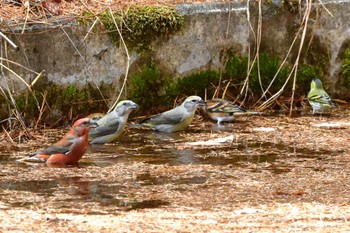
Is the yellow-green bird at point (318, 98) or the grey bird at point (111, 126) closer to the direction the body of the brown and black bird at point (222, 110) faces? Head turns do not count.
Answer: the grey bird

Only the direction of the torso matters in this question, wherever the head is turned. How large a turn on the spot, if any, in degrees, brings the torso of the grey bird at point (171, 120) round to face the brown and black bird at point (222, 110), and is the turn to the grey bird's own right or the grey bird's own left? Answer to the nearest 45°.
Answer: approximately 45° to the grey bird's own left

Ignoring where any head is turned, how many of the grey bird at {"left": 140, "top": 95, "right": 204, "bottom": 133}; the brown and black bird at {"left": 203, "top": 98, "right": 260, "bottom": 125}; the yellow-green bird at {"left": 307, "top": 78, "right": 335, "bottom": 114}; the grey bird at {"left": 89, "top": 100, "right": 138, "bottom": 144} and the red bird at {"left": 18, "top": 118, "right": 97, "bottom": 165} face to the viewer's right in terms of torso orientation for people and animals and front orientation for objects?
3

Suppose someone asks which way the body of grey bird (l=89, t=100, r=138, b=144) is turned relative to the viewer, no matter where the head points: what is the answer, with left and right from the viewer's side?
facing to the right of the viewer

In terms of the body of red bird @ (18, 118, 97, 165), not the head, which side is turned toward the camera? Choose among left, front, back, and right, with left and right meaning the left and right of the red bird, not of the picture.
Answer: right

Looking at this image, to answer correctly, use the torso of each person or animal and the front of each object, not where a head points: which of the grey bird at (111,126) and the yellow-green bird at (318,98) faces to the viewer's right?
the grey bird

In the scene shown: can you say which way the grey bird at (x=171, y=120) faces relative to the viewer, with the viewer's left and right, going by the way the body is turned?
facing to the right of the viewer

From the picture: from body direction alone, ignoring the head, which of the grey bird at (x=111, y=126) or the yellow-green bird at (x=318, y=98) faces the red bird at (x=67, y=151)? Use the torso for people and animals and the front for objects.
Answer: the yellow-green bird

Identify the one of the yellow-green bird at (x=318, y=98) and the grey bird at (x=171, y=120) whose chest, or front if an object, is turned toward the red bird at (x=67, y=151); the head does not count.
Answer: the yellow-green bird

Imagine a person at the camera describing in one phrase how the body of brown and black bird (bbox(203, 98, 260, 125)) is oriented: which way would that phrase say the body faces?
to the viewer's left

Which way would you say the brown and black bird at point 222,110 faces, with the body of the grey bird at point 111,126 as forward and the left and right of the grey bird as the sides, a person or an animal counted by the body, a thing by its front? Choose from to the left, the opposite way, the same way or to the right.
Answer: the opposite way

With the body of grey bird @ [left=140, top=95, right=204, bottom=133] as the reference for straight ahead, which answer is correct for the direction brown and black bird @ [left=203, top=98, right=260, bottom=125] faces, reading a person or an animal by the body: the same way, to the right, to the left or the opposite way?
the opposite way
